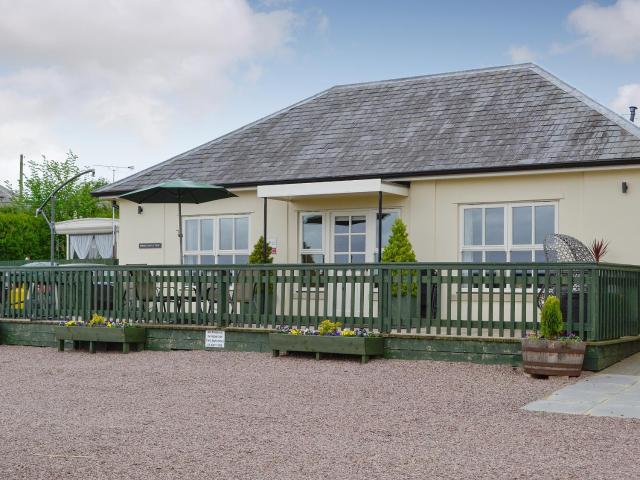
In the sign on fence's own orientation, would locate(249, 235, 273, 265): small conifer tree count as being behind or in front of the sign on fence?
behind

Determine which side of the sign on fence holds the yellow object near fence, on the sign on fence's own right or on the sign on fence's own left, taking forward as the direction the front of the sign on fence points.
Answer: on the sign on fence's own right

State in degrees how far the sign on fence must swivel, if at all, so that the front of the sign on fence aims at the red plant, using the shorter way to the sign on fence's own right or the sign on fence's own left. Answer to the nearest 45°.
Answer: approximately 90° to the sign on fence's own left

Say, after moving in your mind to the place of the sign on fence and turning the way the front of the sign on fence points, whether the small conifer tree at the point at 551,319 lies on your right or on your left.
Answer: on your left

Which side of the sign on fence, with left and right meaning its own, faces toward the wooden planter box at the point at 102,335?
right

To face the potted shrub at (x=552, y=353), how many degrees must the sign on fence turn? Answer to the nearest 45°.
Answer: approximately 45° to its left

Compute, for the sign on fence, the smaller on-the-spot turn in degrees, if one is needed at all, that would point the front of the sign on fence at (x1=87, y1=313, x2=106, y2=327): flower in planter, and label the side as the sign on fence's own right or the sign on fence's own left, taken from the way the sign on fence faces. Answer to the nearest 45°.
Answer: approximately 135° to the sign on fence's own right

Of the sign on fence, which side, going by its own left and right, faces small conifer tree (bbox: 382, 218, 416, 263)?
left

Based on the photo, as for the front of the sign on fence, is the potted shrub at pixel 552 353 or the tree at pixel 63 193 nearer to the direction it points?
the potted shrub

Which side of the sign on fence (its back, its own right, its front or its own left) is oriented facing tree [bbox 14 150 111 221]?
back

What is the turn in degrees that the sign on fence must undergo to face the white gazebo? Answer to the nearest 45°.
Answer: approximately 180°

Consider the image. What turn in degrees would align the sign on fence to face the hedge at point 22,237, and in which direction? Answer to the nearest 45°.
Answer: approximately 180°

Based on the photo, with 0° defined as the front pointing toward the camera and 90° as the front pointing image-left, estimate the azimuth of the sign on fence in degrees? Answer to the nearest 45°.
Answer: approximately 0°

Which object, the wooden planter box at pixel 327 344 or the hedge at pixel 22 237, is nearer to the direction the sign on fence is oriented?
the wooden planter box
